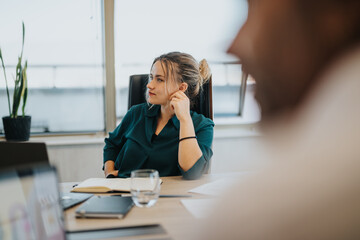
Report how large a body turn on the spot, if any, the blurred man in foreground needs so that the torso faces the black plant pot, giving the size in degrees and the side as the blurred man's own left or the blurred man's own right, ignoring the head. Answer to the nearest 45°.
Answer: approximately 45° to the blurred man's own right

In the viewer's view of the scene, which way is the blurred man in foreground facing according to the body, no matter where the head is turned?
to the viewer's left

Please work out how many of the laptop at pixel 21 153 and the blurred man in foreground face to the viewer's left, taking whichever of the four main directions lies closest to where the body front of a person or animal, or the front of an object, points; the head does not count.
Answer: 1

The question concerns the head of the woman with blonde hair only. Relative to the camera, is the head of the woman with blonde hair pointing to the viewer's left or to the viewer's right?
to the viewer's left

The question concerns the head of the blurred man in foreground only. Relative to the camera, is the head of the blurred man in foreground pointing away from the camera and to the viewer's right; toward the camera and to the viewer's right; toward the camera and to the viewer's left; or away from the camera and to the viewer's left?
away from the camera and to the viewer's left
